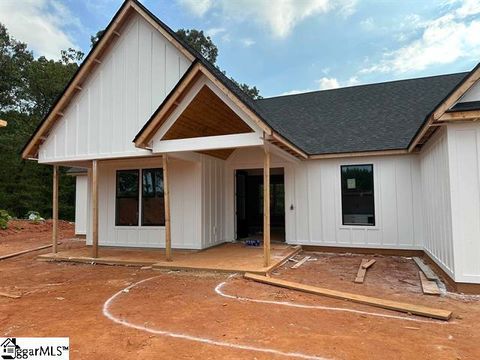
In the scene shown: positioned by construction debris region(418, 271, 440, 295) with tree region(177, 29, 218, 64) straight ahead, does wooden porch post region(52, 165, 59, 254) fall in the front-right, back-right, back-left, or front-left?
front-left

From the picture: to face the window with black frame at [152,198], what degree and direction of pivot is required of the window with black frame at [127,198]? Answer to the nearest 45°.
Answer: approximately 45° to its left

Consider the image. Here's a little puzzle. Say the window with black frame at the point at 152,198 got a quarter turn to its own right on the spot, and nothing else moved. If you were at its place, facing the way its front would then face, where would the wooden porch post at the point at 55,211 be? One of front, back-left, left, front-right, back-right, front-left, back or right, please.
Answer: front

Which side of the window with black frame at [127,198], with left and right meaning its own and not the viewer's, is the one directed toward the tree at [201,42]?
back

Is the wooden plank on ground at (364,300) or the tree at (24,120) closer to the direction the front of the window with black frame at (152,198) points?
the wooden plank on ground

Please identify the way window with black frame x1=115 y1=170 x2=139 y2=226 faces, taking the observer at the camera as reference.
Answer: facing the viewer

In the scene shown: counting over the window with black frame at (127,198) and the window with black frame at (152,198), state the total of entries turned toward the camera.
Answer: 2

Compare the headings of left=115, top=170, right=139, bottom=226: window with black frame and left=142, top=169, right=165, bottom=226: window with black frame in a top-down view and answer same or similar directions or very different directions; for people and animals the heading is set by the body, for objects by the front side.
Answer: same or similar directions

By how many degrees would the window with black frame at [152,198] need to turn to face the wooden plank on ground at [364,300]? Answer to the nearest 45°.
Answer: approximately 45° to its left

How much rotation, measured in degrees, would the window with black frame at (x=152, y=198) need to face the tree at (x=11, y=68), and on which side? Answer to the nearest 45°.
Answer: approximately 135° to its right

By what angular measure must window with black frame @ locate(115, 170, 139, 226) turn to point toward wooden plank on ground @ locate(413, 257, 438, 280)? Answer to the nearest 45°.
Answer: approximately 45° to its left
